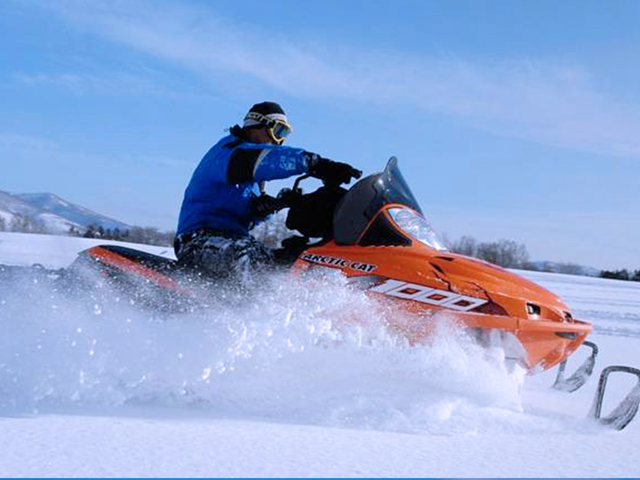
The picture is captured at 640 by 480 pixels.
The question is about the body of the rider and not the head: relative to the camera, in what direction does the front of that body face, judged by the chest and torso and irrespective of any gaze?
to the viewer's right
